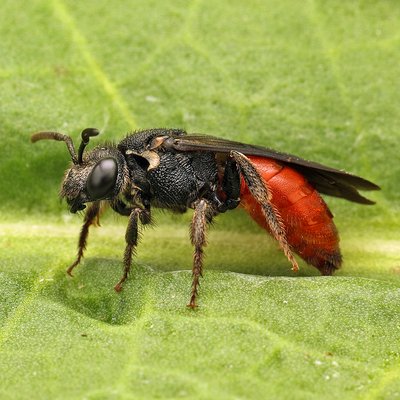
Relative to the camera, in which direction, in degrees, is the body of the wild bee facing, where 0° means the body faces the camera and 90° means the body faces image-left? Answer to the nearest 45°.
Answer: approximately 90°
